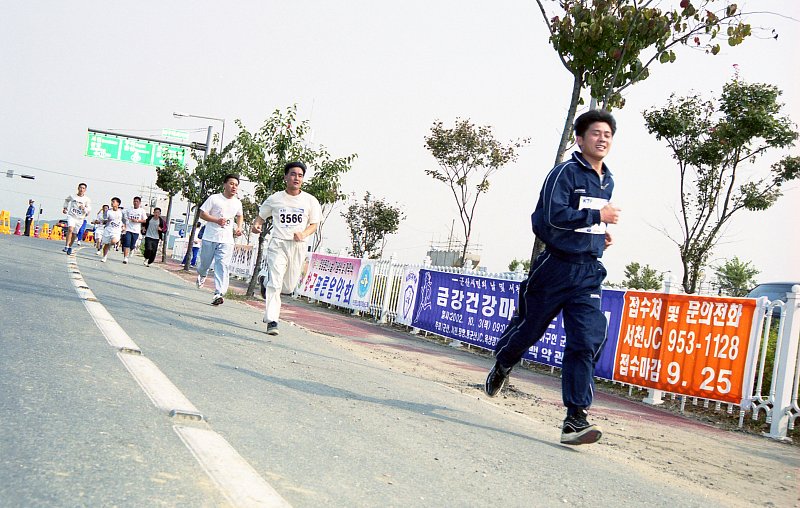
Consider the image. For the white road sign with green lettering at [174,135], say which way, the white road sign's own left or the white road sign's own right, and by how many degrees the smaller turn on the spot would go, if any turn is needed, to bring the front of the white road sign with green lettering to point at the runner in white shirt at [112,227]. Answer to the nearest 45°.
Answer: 0° — it already faces them

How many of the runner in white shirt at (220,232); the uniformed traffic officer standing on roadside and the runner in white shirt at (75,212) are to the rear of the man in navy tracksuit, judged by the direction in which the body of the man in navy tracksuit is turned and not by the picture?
3

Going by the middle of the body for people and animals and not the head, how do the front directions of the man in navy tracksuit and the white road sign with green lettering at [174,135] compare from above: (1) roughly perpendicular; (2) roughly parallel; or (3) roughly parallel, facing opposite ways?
roughly parallel

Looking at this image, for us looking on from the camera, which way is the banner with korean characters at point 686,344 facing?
facing the viewer and to the left of the viewer

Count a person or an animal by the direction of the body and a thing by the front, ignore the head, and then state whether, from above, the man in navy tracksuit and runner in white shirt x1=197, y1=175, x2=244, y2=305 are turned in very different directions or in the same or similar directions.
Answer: same or similar directions

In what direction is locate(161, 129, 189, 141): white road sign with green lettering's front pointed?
toward the camera

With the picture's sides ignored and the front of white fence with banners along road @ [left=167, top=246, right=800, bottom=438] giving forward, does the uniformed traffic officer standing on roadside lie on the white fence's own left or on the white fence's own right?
on the white fence's own right

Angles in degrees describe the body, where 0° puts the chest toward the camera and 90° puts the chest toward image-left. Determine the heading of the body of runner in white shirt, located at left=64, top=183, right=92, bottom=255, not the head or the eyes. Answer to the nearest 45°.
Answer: approximately 0°

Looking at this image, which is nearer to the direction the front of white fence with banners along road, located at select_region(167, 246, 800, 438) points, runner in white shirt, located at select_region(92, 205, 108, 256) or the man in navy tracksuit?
the man in navy tracksuit

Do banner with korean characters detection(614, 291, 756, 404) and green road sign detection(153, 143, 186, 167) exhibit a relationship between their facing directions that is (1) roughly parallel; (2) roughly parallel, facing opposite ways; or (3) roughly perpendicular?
roughly perpendicular

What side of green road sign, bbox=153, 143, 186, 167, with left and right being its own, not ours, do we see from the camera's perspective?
front

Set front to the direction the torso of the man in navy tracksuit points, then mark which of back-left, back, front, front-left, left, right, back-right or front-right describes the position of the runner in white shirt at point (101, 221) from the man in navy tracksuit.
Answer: back

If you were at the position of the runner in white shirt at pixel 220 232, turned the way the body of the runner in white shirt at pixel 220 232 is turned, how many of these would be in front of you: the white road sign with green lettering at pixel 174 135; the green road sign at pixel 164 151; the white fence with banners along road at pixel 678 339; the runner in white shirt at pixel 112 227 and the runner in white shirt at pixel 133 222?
1

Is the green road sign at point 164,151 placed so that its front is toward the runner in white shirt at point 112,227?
yes

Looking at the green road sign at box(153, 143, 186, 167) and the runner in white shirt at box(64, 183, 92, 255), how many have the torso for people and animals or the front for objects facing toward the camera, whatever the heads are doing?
2

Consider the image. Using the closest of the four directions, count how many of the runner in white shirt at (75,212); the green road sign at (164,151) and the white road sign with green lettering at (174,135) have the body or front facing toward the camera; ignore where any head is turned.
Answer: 3
